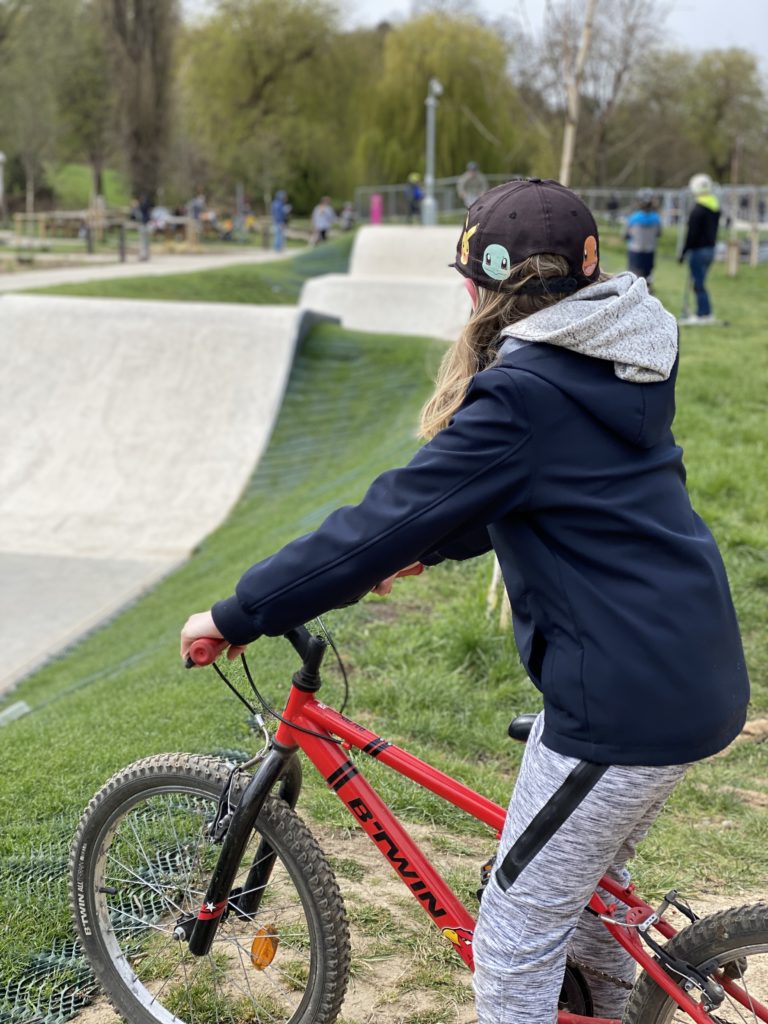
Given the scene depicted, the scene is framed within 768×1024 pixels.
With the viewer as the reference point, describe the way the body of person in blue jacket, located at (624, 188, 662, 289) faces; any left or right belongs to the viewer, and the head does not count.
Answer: facing away from the viewer

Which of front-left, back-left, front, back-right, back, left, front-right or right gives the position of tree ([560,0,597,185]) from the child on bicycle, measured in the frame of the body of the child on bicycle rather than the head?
front-right

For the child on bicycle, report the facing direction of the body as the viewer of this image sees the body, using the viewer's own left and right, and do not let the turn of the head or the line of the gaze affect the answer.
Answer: facing away from the viewer and to the left of the viewer

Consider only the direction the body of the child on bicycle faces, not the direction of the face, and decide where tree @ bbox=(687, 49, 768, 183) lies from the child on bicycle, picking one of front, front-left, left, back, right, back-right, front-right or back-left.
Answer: front-right

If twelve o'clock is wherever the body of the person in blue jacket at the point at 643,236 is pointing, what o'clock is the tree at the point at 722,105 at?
The tree is roughly at 12 o'clock from the person in blue jacket.

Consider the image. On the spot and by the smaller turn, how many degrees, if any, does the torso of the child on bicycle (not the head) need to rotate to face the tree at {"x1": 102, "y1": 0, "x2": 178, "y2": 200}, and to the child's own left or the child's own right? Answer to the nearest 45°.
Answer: approximately 45° to the child's own right

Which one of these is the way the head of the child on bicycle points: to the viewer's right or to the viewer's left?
to the viewer's left

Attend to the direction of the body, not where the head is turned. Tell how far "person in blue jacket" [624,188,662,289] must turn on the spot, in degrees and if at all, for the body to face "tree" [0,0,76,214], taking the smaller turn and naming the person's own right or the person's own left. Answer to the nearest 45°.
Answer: approximately 45° to the person's own left
